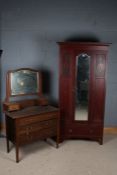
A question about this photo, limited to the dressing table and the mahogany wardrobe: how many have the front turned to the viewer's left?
0

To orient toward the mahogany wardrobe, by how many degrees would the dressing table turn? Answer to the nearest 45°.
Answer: approximately 45° to its left

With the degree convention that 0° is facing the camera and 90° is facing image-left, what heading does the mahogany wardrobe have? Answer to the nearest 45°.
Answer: approximately 0°

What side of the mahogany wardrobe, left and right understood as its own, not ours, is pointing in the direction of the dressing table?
right

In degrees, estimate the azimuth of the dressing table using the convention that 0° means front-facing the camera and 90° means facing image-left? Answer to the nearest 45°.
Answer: approximately 315°
